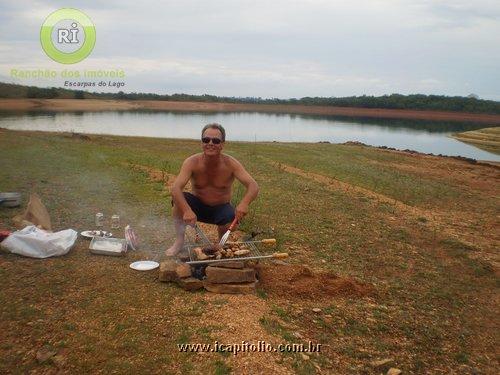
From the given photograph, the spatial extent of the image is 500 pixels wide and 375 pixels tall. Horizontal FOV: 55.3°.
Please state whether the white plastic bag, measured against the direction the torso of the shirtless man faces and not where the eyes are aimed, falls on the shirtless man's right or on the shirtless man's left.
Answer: on the shirtless man's right

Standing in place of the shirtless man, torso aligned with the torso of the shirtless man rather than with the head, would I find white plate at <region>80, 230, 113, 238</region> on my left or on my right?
on my right

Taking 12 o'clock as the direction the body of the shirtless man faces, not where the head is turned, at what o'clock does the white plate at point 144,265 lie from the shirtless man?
The white plate is roughly at 2 o'clock from the shirtless man.

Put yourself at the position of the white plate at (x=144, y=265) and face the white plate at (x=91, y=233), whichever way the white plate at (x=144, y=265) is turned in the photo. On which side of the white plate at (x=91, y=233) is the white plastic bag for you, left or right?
left

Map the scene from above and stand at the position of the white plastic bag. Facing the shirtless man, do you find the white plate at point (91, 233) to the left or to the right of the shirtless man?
left

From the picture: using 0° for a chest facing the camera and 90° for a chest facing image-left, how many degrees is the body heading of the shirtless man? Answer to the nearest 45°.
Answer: approximately 0°
